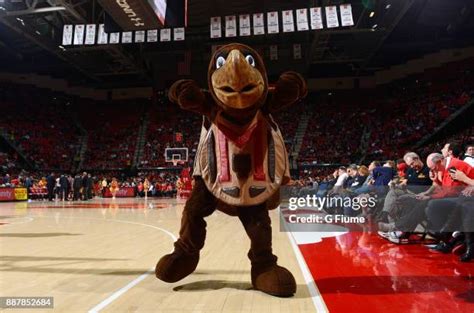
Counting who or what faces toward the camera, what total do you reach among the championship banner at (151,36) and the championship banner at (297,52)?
2

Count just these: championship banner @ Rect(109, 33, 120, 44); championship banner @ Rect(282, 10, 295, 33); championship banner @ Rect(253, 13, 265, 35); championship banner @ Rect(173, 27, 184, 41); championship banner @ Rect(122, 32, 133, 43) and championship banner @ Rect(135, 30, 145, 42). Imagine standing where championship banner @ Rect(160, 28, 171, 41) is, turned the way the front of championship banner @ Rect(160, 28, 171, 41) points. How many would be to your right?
3

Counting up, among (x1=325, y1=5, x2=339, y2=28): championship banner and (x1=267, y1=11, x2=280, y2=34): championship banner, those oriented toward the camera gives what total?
2

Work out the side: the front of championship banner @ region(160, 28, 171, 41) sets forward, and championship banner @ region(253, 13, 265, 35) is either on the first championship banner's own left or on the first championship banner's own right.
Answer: on the first championship banner's own left

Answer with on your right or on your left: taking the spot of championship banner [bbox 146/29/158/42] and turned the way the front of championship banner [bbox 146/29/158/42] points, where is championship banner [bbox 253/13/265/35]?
on your left

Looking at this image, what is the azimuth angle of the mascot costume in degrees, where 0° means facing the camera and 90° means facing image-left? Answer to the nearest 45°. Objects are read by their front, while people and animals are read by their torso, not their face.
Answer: approximately 0°
